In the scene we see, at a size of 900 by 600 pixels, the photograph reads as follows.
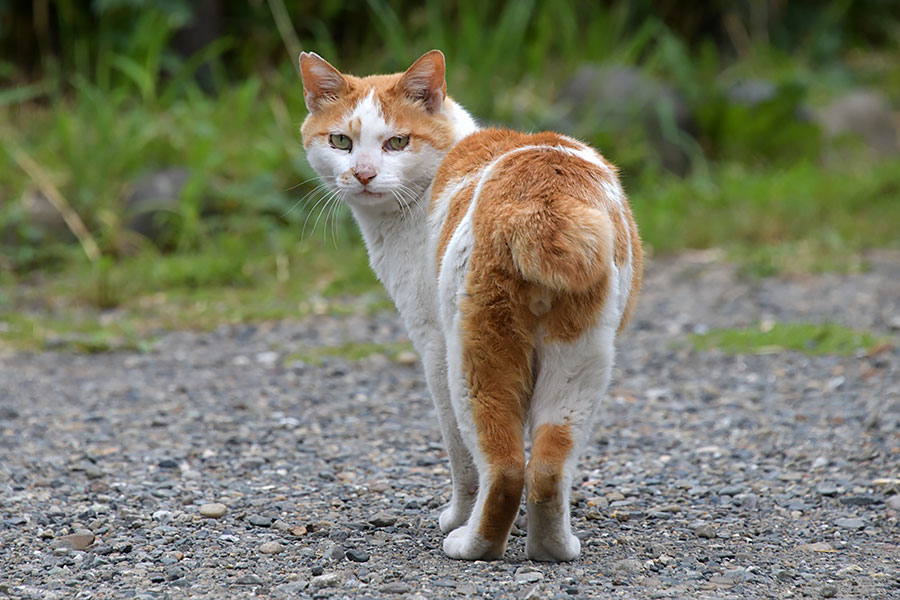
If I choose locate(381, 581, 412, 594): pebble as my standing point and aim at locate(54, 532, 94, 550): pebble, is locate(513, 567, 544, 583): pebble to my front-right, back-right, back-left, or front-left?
back-right

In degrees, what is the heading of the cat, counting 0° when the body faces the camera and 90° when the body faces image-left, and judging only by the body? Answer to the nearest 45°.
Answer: approximately 135°

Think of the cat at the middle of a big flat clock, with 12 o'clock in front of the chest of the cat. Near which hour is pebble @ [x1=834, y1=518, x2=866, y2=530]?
The pebble is roughly at 4 o'clock from the cat.

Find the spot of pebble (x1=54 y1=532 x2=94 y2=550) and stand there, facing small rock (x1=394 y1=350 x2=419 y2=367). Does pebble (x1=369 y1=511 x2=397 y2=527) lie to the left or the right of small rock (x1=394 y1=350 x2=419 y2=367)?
right

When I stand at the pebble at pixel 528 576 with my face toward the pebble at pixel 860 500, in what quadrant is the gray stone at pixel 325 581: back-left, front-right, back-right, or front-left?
back-left

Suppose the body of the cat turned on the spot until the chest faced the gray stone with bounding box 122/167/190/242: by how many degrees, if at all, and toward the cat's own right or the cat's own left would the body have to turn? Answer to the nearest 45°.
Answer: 0° — it already faces it

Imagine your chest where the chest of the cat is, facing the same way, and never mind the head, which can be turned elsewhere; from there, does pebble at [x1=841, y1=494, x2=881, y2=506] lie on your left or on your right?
on your right

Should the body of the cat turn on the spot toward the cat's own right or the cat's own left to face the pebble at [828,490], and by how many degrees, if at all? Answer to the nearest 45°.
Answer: approximately 90° to the cat's own right

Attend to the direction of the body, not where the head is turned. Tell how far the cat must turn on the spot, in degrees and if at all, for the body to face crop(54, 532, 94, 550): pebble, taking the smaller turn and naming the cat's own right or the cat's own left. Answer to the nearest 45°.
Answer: approximately 45° to the cat's own left
